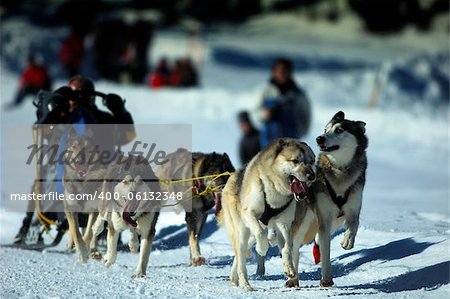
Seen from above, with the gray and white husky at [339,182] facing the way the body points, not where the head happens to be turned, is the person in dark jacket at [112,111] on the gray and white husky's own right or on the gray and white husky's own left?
on the gray and white husky's own right

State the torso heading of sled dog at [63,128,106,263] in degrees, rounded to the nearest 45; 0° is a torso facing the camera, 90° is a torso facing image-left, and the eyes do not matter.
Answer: approximately 0°

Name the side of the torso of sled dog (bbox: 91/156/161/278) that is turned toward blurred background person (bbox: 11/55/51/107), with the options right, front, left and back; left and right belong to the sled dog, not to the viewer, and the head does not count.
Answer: back

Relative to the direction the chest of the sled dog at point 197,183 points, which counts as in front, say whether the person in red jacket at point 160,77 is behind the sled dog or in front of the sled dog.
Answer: behind

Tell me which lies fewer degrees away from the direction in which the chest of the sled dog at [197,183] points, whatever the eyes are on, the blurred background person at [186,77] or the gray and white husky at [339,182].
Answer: the gray and white husky

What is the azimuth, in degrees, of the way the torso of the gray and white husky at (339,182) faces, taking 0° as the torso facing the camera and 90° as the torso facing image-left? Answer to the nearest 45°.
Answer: approximately 0°

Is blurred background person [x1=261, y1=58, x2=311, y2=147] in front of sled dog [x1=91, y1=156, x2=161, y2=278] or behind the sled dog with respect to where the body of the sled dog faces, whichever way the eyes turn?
behind

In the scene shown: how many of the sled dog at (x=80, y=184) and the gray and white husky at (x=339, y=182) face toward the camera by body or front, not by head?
2
